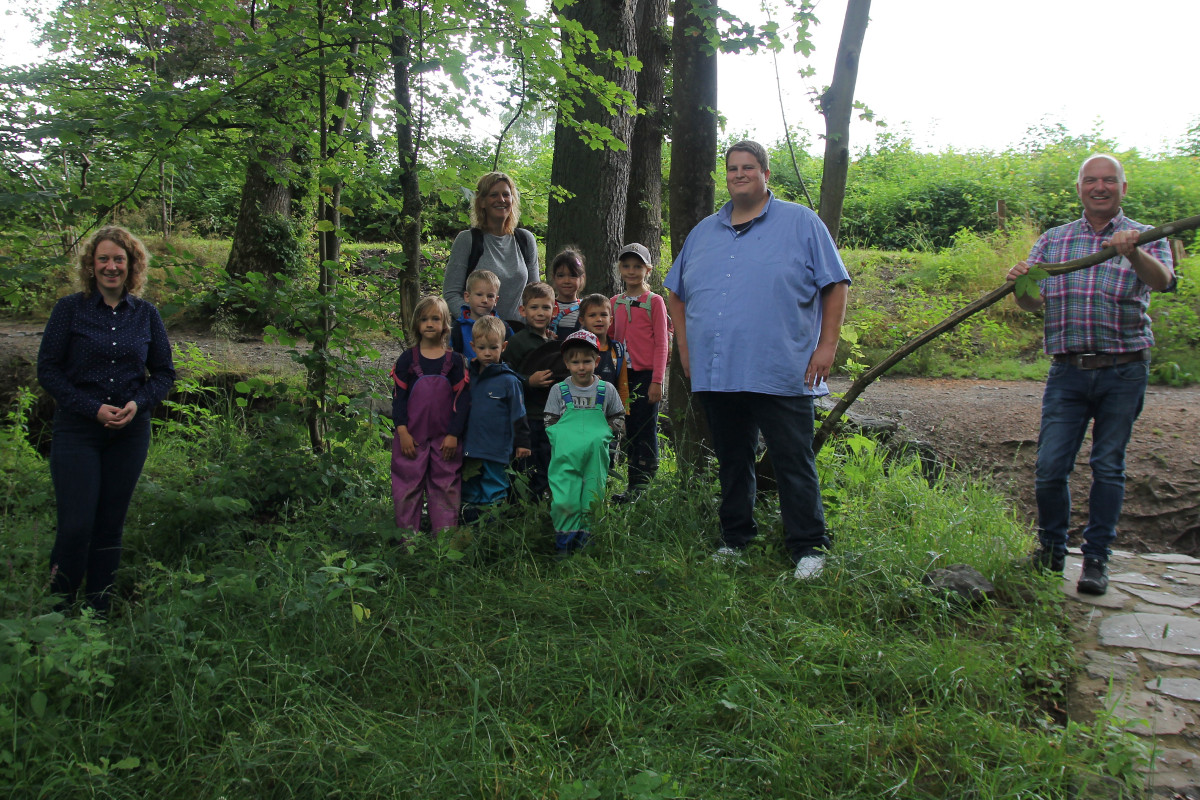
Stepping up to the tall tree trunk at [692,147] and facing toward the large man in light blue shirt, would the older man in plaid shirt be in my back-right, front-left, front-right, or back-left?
front-left

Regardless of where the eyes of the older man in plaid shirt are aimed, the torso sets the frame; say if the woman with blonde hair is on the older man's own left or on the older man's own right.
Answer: on the older man's own right

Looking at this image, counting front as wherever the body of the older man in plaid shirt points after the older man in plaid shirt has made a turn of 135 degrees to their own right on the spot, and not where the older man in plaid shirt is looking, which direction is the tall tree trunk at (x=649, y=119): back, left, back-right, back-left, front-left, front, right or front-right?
front

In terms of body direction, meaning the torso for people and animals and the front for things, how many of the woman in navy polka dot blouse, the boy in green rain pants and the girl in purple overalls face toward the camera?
3

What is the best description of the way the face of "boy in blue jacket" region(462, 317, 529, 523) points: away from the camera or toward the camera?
toward the camera

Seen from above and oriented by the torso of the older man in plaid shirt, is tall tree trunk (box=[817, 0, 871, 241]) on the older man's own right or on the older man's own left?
on the older man's own right

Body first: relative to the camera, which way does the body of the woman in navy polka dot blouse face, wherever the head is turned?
toward the camera

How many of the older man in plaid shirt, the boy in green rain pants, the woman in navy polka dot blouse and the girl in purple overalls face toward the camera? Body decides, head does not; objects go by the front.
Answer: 4

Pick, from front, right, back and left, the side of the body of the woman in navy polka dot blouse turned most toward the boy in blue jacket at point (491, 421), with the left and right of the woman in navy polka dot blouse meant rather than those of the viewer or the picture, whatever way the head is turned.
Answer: left

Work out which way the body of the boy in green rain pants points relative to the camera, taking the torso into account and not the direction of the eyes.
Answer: toward the camera

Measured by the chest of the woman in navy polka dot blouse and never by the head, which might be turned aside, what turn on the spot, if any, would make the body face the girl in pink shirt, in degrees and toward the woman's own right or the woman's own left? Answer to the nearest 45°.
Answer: approximately 90° to the woman's own left

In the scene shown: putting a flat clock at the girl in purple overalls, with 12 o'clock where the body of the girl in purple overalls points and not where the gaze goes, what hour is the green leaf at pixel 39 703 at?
The green leaf is roughly at 1 o'clock from the girl in purple overalls.

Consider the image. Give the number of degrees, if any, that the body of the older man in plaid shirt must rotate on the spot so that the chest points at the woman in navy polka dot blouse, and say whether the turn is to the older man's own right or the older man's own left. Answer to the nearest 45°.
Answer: approximately 45° to the older man's own right
